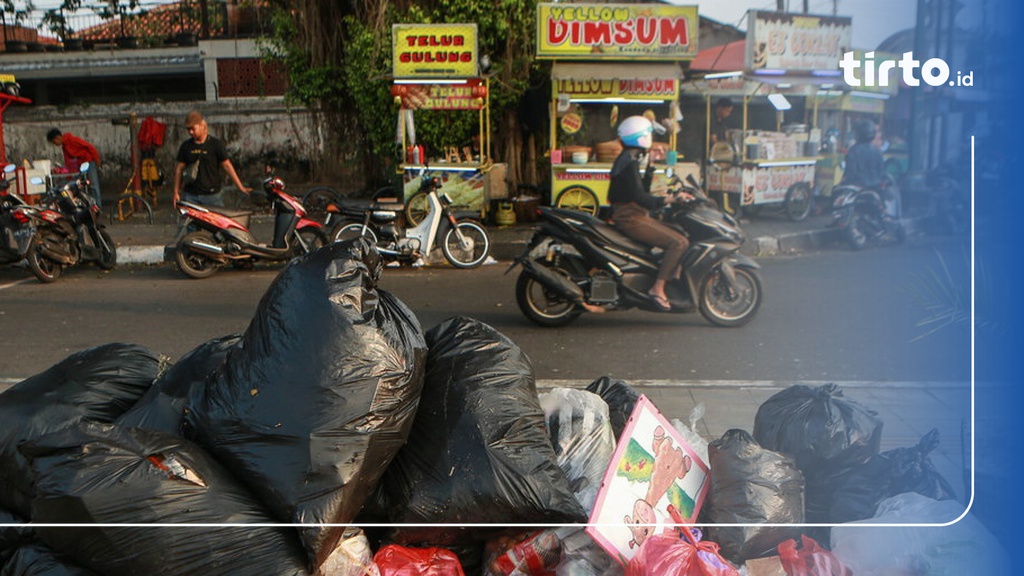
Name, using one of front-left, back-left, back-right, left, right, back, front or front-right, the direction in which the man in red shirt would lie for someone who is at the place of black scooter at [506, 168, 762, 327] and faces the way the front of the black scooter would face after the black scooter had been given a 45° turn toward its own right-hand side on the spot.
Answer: back

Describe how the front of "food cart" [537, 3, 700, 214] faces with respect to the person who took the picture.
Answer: facing the viewer

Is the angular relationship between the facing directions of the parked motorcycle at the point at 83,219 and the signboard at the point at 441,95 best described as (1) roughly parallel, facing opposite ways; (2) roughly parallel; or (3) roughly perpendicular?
roughly perpendicular

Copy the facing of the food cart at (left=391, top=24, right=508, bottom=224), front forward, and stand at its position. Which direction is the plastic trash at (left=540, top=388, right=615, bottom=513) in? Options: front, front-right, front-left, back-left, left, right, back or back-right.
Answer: front

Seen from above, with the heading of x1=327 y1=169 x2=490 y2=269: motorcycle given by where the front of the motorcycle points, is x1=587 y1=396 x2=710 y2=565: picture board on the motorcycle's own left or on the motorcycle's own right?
on the motorcycle's own right

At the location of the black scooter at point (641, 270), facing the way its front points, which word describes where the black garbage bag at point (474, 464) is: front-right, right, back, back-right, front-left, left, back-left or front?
right

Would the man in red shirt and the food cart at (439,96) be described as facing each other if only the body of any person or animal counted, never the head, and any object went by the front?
no

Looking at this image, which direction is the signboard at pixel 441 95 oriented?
toward the camera

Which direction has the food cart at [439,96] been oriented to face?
toward the camera

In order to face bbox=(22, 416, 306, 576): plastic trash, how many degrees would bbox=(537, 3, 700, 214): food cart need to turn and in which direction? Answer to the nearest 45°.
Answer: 0° — it already faces it

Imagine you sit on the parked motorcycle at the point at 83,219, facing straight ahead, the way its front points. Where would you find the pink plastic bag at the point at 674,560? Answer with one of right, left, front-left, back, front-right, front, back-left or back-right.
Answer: front-right

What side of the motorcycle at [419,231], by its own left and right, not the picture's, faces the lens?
right

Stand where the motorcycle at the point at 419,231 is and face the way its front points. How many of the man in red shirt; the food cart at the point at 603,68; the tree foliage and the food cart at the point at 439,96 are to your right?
0

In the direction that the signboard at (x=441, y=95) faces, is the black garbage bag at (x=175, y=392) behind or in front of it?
in front

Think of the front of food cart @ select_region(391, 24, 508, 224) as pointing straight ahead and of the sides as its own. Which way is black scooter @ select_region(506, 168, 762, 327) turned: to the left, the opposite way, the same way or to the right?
to the left

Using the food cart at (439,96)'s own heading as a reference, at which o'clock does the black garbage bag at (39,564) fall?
The black garbage bag is roughly at 12 o'clock from the food cart.
